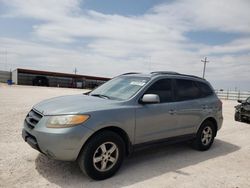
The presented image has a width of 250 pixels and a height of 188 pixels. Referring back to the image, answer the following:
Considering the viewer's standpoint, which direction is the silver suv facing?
facing the viewer and to the left of the viewer
